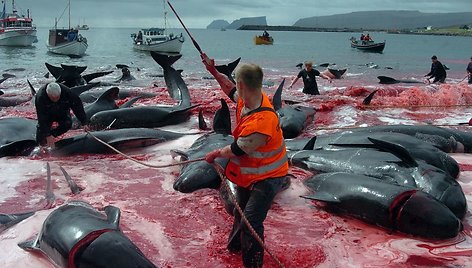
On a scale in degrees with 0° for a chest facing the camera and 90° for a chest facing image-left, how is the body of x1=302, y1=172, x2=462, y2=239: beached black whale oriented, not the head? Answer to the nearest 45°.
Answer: approximately 315°

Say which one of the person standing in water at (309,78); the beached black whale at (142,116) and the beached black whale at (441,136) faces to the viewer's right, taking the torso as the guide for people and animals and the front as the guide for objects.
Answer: the beached black whale at (441,136)

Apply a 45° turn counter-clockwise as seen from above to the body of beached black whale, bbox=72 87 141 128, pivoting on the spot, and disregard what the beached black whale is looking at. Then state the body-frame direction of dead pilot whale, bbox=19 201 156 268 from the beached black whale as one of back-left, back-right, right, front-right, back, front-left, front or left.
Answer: front

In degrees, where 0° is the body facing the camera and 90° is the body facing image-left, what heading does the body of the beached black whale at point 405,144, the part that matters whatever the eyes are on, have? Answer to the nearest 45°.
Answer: approximately 315°

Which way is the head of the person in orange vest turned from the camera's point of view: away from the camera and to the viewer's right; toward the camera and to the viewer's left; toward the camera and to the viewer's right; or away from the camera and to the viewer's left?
away from the camera and to the viewer's left

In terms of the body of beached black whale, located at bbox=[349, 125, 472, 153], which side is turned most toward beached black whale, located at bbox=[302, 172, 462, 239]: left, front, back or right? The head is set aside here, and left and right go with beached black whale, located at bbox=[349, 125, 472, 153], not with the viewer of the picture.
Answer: right

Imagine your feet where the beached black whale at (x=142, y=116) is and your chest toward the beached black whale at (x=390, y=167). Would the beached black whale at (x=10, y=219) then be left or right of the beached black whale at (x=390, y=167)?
right

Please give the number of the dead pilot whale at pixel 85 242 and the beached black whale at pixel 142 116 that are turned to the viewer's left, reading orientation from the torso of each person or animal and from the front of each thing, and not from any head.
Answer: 1

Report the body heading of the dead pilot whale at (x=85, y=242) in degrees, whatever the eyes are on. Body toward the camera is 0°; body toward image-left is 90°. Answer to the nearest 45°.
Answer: approximately 315°

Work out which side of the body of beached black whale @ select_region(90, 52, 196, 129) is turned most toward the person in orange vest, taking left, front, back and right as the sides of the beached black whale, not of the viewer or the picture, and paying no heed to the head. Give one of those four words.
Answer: left

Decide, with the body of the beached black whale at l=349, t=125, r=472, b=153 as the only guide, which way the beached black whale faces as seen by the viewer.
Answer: to the viewer's right

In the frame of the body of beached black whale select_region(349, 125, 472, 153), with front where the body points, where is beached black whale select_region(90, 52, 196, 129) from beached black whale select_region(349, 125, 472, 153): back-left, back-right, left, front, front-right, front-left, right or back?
back

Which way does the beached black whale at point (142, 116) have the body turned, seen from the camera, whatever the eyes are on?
to the viewer's left

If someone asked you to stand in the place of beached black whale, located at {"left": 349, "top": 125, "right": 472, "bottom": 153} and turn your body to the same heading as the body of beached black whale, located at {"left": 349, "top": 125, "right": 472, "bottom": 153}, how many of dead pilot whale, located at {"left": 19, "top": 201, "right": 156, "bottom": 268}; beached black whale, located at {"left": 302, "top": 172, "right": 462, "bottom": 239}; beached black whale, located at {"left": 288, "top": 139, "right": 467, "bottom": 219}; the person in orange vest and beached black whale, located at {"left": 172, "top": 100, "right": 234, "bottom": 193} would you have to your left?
0

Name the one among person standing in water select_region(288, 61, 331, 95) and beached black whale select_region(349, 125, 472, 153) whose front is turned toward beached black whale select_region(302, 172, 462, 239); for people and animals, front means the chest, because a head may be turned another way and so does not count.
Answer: the person standing in water
